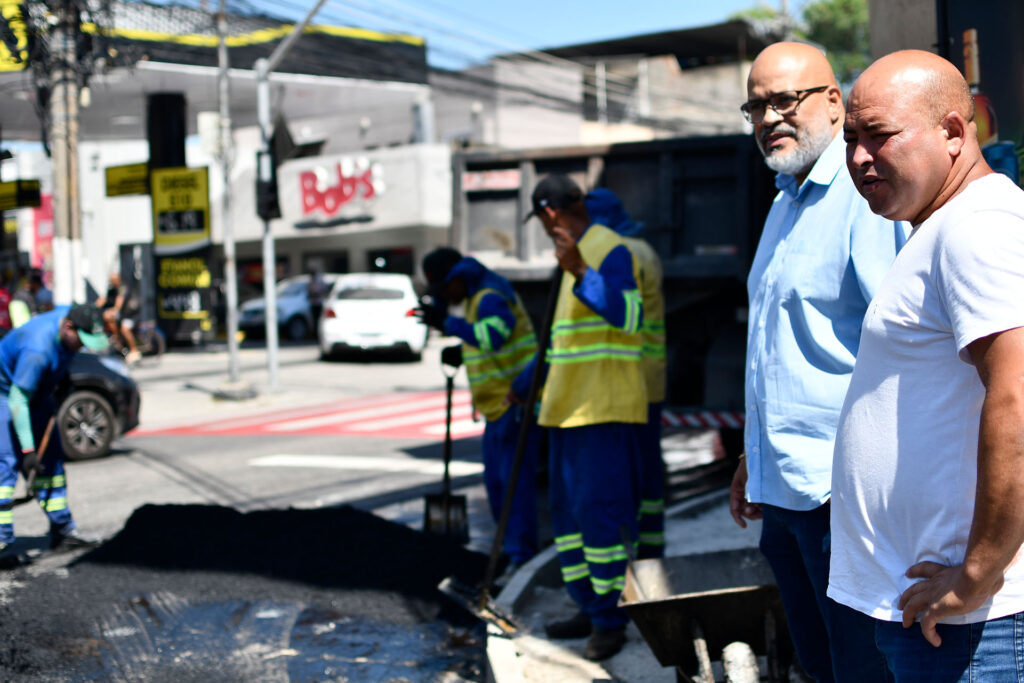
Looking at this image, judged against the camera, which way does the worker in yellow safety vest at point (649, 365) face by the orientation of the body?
to the viewer's left

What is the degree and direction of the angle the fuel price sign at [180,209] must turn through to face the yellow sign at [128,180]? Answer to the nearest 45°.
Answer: approximately 135° to its right

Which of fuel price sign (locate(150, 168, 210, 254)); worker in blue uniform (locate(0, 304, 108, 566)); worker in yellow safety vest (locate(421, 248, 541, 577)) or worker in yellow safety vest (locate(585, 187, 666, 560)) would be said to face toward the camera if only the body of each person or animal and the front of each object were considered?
the fuel price sign

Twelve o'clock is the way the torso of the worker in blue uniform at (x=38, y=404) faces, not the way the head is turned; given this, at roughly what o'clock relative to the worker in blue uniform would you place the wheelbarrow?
The wheelbarrow is roughly at 2 o'clock from the worker in blue uniform.

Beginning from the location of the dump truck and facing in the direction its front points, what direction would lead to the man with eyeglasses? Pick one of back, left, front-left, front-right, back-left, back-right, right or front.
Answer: back

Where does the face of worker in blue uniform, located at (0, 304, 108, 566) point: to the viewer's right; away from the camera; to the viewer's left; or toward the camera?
to the viewer's right

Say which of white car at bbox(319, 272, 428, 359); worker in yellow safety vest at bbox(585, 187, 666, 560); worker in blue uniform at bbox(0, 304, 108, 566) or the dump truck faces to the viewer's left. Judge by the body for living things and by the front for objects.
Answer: the worker in yellow safety vest

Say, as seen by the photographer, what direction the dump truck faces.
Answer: facing away from the viewer

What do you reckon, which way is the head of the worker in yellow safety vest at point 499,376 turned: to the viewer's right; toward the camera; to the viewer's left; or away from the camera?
to the viewer's left

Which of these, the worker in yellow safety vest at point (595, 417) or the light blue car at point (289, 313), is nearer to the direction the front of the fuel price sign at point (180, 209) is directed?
the worker in yellow safety vest

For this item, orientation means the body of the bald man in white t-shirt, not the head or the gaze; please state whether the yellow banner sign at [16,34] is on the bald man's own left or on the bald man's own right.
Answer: on the bald man's own right

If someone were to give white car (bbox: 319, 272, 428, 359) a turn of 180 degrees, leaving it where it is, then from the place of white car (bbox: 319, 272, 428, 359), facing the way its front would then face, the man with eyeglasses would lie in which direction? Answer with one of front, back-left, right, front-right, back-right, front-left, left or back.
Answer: front

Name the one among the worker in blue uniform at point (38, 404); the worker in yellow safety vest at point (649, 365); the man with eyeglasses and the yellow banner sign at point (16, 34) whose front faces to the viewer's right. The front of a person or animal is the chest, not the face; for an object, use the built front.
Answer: the worker in blue uniform

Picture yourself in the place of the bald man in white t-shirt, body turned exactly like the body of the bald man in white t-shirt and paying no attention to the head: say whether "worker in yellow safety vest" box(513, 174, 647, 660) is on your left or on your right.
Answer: on your right
